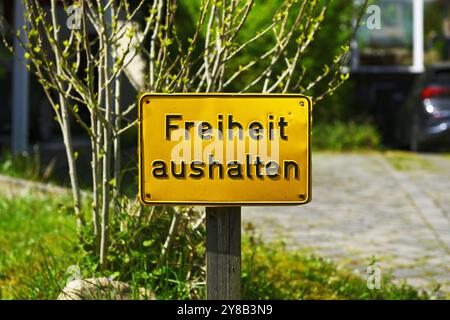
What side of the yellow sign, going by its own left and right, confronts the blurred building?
back

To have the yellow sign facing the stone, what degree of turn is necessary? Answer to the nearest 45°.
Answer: approximately 135° to its right

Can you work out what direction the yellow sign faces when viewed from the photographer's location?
facing the viewer

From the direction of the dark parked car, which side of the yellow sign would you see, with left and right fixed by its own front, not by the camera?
back

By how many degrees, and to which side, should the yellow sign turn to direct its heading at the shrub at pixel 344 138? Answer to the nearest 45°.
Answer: approximately 180°
